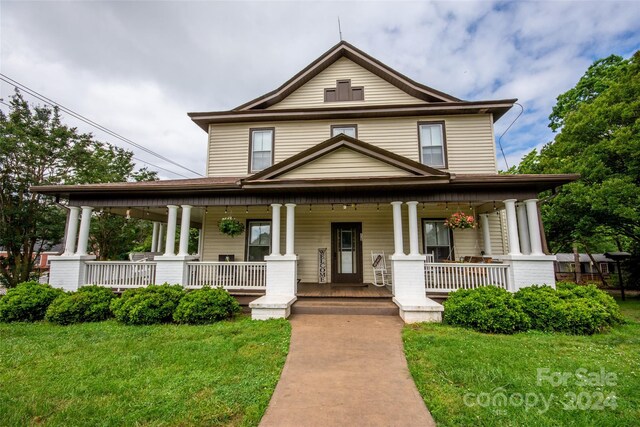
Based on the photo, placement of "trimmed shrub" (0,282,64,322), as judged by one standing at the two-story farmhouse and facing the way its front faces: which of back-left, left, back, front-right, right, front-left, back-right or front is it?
right

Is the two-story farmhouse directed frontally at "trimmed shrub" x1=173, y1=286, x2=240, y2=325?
no

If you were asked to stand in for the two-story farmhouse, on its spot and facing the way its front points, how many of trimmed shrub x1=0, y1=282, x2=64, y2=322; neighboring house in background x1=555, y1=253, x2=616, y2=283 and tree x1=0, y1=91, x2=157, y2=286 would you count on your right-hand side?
2

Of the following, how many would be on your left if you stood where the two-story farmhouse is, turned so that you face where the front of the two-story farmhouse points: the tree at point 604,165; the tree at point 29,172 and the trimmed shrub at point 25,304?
1

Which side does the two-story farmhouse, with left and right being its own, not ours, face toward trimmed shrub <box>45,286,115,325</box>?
right

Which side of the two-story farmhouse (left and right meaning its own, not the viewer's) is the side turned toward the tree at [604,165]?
left

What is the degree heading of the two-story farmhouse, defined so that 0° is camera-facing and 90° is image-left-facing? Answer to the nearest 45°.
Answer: approximately 0°

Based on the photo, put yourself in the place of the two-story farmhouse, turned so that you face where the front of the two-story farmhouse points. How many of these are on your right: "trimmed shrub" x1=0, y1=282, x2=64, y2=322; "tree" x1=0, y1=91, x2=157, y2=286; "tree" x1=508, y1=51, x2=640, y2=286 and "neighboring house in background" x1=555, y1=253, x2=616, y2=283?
2

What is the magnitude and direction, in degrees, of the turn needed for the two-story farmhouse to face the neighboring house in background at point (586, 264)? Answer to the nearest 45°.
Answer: approximately 135° to its left

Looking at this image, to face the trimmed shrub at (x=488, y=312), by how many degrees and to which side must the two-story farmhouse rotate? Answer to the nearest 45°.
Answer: approximately 45° to its left
